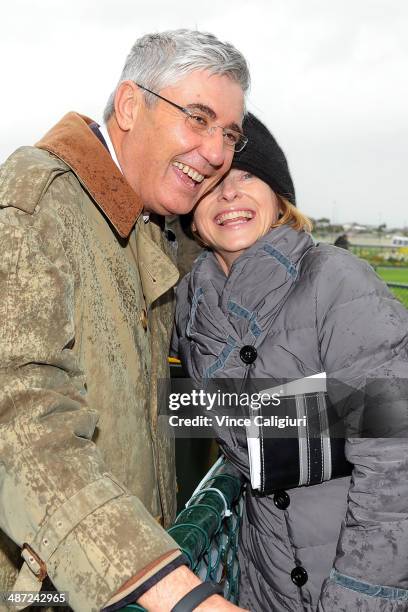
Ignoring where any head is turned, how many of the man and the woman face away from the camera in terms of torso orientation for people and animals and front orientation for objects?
0

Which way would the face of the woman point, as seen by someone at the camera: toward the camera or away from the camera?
toward the camera

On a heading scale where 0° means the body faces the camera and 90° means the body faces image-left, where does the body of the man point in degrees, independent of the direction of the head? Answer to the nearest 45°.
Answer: approximately 315°

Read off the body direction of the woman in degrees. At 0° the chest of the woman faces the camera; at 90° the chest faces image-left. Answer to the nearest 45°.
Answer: approximately 45°

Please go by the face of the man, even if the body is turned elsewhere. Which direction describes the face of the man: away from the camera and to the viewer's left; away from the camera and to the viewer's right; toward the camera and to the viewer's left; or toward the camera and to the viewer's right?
toward the camera and to the viewer's right
